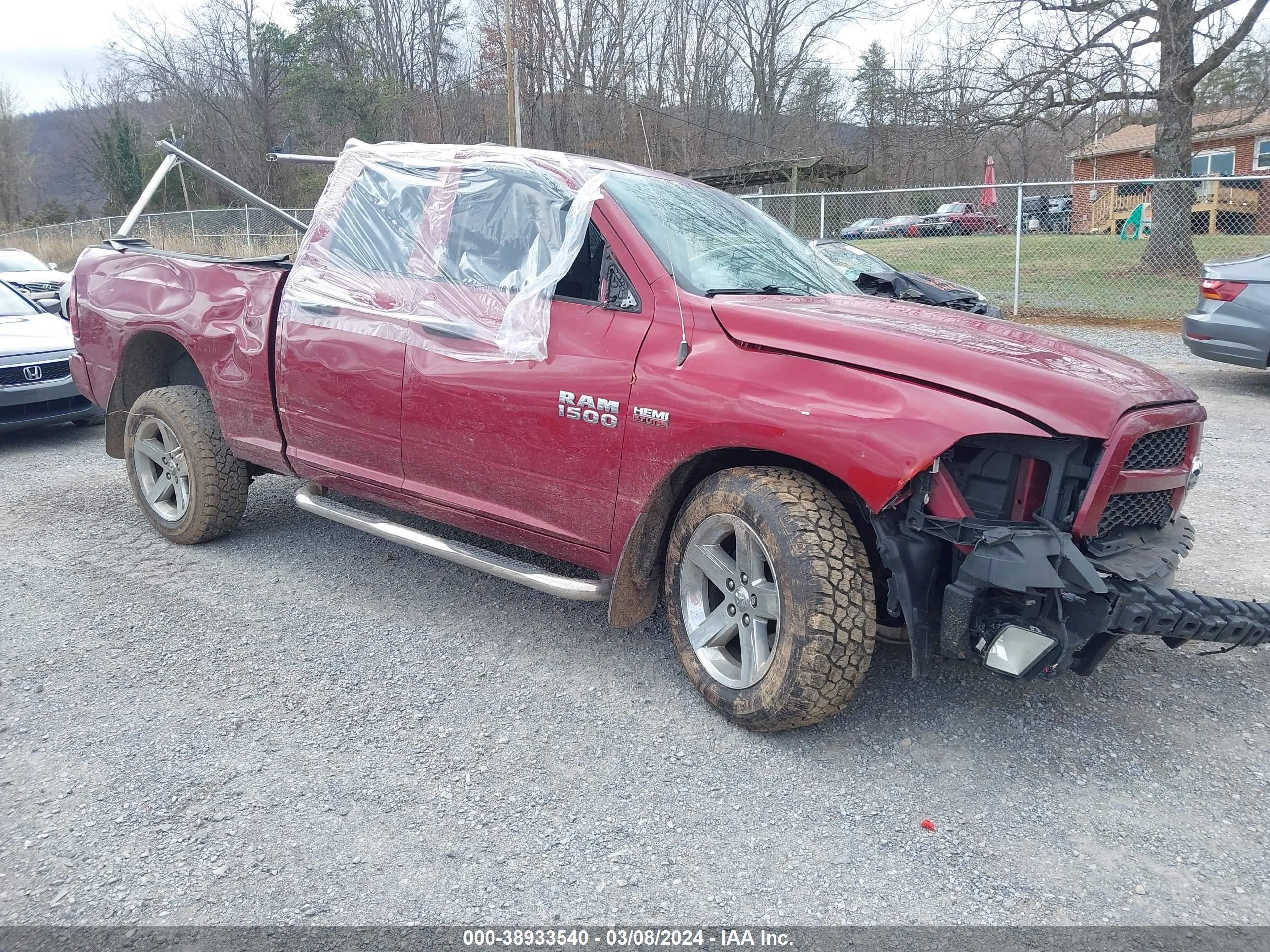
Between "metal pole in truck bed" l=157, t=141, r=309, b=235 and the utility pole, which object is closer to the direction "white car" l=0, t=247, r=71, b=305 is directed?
the metal pole in truck bed

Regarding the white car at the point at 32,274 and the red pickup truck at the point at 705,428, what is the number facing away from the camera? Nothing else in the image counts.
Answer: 0

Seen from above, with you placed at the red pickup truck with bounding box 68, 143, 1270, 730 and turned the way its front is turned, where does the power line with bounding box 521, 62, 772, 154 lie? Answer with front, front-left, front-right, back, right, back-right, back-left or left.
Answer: back-left

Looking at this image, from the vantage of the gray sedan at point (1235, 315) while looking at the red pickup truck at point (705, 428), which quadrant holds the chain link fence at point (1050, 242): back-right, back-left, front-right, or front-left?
back-right

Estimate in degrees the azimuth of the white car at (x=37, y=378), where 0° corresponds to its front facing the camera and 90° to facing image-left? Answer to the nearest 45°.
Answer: approximately 315°

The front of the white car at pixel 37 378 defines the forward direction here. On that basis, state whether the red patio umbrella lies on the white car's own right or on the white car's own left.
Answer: on the white car's own left

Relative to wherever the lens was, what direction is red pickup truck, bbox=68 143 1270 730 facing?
facing the viewer and to the right of the viewer

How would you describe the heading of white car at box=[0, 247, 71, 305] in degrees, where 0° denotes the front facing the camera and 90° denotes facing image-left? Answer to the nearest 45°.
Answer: approximately 315°
